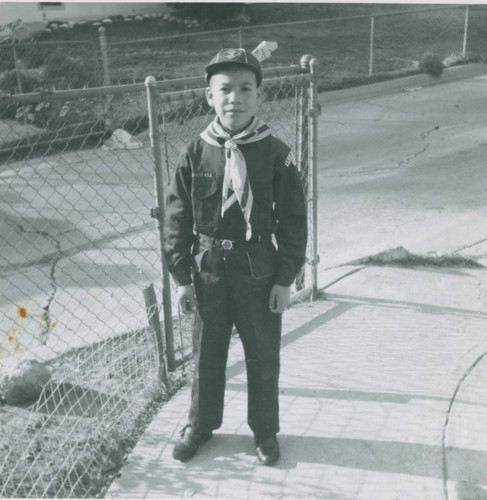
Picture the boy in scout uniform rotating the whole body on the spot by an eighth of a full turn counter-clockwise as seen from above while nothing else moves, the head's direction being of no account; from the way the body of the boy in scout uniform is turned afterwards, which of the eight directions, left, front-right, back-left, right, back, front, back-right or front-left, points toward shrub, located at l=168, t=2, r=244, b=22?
back-left

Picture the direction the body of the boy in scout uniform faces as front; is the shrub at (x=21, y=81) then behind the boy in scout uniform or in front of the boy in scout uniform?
behind

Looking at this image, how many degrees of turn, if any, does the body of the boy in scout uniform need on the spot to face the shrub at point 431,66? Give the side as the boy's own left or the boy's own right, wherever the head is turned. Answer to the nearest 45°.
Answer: approximately 180°

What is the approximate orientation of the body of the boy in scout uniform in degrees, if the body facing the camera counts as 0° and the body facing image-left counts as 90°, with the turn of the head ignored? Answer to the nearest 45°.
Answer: approximately 0°
